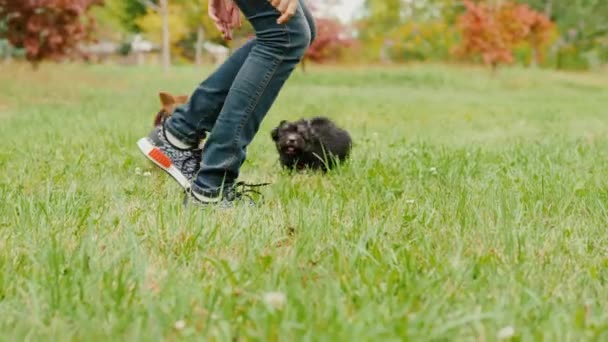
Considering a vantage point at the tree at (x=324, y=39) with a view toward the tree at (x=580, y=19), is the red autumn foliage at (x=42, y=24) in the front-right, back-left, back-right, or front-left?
back-right

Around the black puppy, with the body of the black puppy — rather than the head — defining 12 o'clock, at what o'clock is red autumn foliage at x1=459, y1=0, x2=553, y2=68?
The red autumn foliage is roughly at 5 o'clock from the black puppy.

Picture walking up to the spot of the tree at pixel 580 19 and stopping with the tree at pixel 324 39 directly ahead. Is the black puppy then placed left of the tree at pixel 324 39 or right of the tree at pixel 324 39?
left

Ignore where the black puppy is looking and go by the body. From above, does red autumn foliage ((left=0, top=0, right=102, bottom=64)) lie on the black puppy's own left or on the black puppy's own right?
on the black puppy's own right

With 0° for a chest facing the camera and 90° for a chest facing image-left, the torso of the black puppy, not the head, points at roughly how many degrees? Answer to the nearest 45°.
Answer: approximately 45°

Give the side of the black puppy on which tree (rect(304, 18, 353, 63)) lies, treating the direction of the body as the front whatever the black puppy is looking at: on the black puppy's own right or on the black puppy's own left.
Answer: on the black puppy's own right
